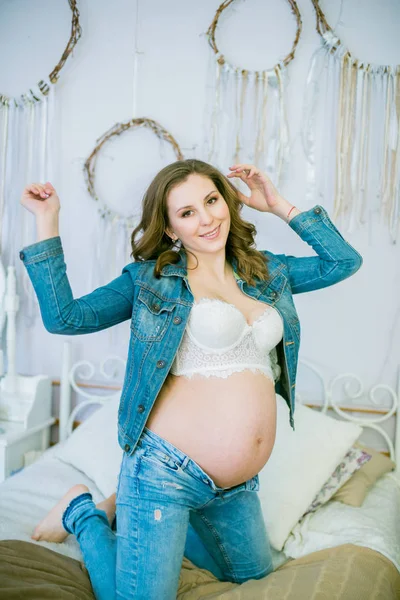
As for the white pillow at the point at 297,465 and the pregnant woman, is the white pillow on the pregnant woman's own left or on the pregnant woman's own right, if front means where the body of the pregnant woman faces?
on the pregnant woman's own left

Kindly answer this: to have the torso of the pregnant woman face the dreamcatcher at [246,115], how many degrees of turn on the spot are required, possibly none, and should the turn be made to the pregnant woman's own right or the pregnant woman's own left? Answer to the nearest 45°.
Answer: approximately 135° to the pregnant woman's own left

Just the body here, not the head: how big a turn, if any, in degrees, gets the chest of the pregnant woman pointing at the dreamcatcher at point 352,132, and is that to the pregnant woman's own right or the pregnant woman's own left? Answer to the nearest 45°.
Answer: approximately 90° to the pregnant woman's own left

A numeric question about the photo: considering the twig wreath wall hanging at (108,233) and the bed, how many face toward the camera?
2

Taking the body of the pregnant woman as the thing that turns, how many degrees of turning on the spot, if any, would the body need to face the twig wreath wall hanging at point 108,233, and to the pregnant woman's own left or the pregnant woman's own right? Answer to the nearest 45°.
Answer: approximately 135° to the pregnant woman's own left
